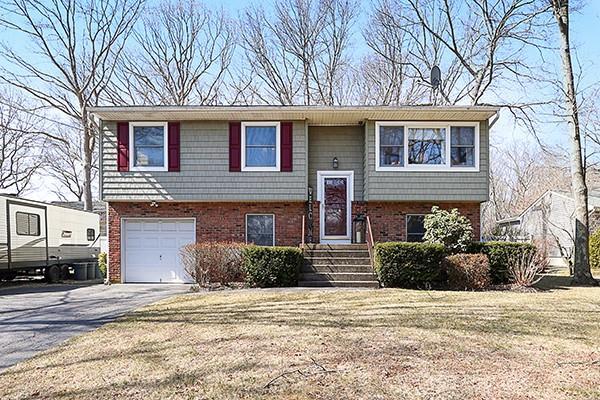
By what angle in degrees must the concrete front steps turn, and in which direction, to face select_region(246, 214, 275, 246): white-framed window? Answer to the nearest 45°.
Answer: approximately 135° to its right

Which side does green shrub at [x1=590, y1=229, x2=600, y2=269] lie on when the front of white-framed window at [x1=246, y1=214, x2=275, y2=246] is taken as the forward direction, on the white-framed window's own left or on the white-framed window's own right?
on the white-framed window's own left

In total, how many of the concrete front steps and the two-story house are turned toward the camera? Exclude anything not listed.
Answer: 2

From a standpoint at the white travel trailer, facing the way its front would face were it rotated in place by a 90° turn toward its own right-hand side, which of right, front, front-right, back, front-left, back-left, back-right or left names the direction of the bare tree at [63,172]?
front-right

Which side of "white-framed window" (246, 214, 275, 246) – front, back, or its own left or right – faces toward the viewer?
front

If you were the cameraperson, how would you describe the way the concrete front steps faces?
facing the viewer

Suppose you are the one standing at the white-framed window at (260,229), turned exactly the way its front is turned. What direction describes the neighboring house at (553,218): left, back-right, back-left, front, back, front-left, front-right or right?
back-left

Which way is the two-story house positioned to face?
toward the camera

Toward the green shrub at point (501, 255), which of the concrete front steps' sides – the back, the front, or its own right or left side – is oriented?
left

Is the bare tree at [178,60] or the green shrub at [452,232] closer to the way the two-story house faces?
the green shrub

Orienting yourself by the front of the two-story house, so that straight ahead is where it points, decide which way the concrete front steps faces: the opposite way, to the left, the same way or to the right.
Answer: the same way
